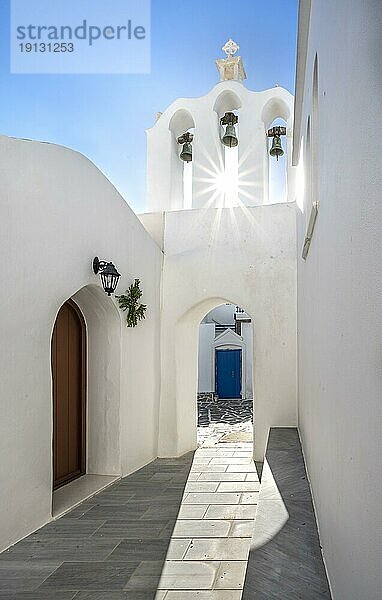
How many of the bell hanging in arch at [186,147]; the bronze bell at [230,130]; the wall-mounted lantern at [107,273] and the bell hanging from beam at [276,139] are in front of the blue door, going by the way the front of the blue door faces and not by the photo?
4

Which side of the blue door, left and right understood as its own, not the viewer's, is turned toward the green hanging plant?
front

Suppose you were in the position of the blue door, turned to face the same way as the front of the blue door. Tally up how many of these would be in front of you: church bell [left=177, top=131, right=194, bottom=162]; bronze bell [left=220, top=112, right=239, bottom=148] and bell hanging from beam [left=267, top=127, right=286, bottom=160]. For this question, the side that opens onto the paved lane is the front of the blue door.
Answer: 3

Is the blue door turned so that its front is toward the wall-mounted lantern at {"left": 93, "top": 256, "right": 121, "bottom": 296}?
yes

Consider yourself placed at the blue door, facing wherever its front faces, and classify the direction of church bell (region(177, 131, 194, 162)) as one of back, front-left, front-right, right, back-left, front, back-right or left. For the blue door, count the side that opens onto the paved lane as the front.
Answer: front

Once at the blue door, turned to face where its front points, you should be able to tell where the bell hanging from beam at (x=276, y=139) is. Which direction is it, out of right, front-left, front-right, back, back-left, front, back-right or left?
front

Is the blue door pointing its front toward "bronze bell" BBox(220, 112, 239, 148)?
yes

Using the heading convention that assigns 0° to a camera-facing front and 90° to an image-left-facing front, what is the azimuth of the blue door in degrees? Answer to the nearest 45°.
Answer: approximately 0°

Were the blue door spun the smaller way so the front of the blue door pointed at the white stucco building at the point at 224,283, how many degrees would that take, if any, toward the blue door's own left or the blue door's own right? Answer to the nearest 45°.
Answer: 0° — it already faces it
